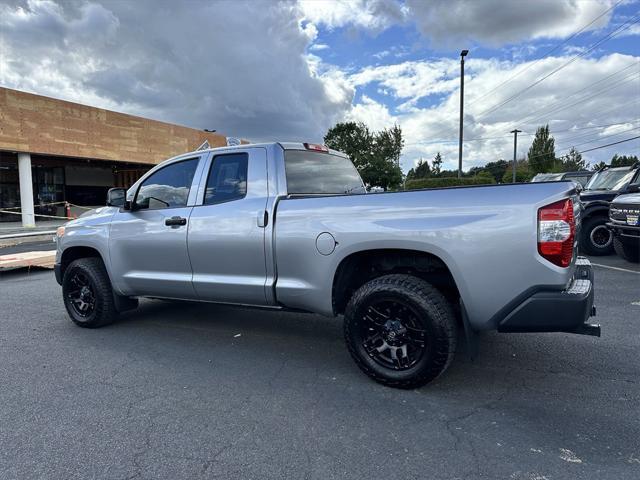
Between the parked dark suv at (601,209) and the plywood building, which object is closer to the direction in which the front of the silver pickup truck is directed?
the plywood building

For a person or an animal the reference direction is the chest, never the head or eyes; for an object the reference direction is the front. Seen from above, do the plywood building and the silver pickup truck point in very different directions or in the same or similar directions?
very different directions

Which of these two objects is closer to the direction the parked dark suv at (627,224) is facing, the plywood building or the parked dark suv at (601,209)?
the plywood building

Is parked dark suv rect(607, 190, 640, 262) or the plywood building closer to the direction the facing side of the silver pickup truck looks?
the plywood building

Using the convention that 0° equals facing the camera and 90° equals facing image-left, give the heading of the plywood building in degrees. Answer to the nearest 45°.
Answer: approximately 315°

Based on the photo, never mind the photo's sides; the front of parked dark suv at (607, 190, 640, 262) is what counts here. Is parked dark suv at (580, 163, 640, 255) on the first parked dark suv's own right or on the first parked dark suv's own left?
on the first parked dark suv's own right

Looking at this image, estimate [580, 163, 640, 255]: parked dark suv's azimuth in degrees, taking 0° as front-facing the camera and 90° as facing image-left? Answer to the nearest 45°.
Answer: approximately 45°

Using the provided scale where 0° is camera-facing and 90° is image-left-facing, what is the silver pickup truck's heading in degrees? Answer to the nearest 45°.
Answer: approximately 135°
